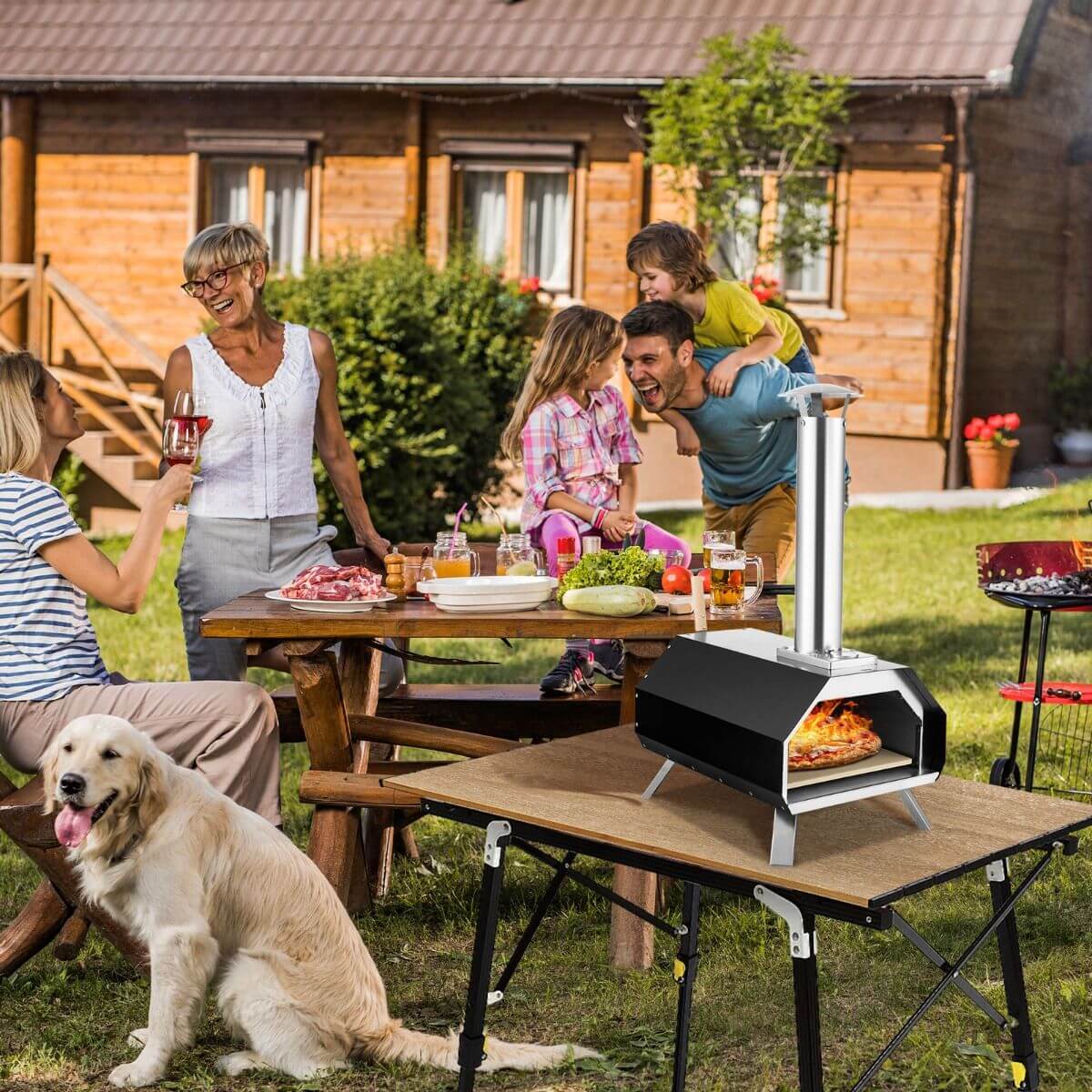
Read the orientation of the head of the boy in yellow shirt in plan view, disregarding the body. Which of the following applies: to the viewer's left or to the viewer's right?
to the viewer's left

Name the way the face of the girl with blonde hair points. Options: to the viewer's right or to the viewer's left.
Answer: to the viewer's right

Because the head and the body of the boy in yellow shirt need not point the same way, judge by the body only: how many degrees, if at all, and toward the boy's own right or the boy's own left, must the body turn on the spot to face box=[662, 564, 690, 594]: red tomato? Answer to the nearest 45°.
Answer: approximately 45° to the boy's own left

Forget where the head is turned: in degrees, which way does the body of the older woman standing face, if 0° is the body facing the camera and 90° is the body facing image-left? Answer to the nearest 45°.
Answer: approximately 0°

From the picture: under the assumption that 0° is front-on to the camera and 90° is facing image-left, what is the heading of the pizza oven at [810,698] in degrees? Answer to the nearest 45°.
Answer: approximately 315°

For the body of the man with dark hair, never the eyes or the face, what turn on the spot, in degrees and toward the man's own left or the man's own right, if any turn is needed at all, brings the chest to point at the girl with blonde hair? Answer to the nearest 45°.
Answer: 0° — they already face them

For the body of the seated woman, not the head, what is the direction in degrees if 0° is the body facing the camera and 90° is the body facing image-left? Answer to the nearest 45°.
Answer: approximately 270°

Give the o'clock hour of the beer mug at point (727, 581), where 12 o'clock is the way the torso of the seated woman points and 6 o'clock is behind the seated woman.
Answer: The beer mug is roughly at 12 o'clock from the seated woman.

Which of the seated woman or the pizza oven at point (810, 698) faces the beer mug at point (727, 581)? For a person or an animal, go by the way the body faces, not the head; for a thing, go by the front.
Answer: the seated woman
